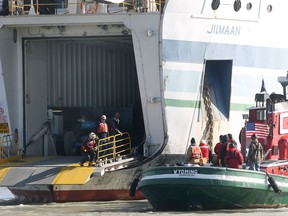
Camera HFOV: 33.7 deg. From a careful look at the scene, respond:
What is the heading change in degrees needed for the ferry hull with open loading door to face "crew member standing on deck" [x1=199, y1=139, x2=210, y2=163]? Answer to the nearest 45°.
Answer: approximately 90° to its left

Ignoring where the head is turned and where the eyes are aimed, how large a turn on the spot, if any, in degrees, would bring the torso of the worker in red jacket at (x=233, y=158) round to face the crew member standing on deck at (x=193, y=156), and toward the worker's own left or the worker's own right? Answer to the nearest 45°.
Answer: approximately 90° to the worker's own left

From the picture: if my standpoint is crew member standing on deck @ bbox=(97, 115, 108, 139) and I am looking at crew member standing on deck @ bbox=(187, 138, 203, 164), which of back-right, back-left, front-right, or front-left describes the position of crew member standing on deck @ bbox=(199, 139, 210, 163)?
front-left

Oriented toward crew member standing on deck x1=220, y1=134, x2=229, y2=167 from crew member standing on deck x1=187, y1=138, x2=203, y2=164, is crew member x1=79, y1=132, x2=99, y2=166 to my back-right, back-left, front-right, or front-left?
back-left

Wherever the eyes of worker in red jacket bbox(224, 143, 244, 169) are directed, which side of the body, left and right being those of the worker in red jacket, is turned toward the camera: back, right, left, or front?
back

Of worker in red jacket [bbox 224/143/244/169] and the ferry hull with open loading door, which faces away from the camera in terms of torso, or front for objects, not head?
the worker in red jacket

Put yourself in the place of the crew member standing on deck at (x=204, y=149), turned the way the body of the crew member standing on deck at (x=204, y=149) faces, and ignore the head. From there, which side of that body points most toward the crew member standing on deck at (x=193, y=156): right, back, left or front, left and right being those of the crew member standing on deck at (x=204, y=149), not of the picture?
left

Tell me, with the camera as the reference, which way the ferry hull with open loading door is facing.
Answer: facing the viewer and to the left of the viewer
